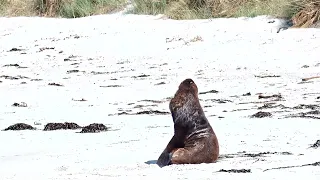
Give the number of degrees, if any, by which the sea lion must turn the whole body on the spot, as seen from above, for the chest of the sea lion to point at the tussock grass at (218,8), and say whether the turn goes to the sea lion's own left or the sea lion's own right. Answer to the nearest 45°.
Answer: approximately 90° to the sea lion's own right

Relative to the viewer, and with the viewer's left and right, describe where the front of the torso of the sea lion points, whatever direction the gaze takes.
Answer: facing to the left of the viewer

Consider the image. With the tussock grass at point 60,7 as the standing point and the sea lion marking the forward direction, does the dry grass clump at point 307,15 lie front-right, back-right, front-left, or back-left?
front-left

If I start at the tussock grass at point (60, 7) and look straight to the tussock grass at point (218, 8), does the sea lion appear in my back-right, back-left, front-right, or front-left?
front-right

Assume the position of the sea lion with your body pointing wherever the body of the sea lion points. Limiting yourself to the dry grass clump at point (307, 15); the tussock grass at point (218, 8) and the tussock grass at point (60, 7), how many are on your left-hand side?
0

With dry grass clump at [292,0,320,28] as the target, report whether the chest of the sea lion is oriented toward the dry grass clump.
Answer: no
